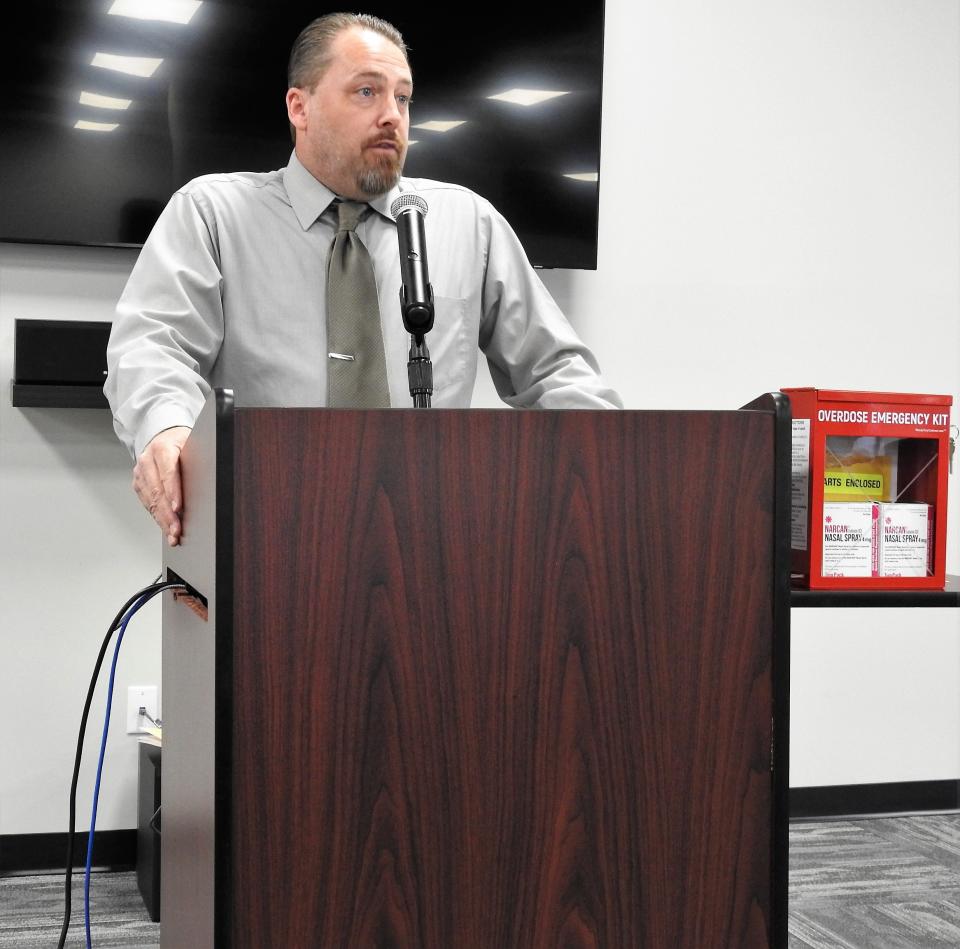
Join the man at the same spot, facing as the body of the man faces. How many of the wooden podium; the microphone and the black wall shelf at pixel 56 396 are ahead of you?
2

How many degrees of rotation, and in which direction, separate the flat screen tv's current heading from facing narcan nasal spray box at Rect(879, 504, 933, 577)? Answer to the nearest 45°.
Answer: approximately 45° to its left

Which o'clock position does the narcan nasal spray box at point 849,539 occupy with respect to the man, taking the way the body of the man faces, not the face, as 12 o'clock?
The narcan nasal spray box is roughly at 8 o'clock from the man.

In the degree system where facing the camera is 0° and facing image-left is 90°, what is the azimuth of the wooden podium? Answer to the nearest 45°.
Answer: approximately 0°

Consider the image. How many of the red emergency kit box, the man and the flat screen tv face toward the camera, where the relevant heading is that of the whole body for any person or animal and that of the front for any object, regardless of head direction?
3

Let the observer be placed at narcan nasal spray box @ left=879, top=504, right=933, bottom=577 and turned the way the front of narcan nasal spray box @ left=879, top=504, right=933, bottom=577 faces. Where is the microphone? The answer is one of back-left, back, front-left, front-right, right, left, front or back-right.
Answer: front-right

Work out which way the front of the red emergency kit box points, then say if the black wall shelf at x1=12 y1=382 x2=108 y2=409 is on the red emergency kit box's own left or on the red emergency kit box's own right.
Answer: on the red emergency kit box's own right

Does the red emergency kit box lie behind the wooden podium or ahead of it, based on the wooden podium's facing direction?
behind

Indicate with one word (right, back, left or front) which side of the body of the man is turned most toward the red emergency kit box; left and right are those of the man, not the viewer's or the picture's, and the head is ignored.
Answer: left

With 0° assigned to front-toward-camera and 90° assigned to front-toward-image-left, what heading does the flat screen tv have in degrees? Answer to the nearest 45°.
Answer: approximately 0°

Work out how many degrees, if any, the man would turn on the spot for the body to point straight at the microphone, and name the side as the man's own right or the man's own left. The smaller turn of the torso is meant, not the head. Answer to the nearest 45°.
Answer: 0° — they already face it
